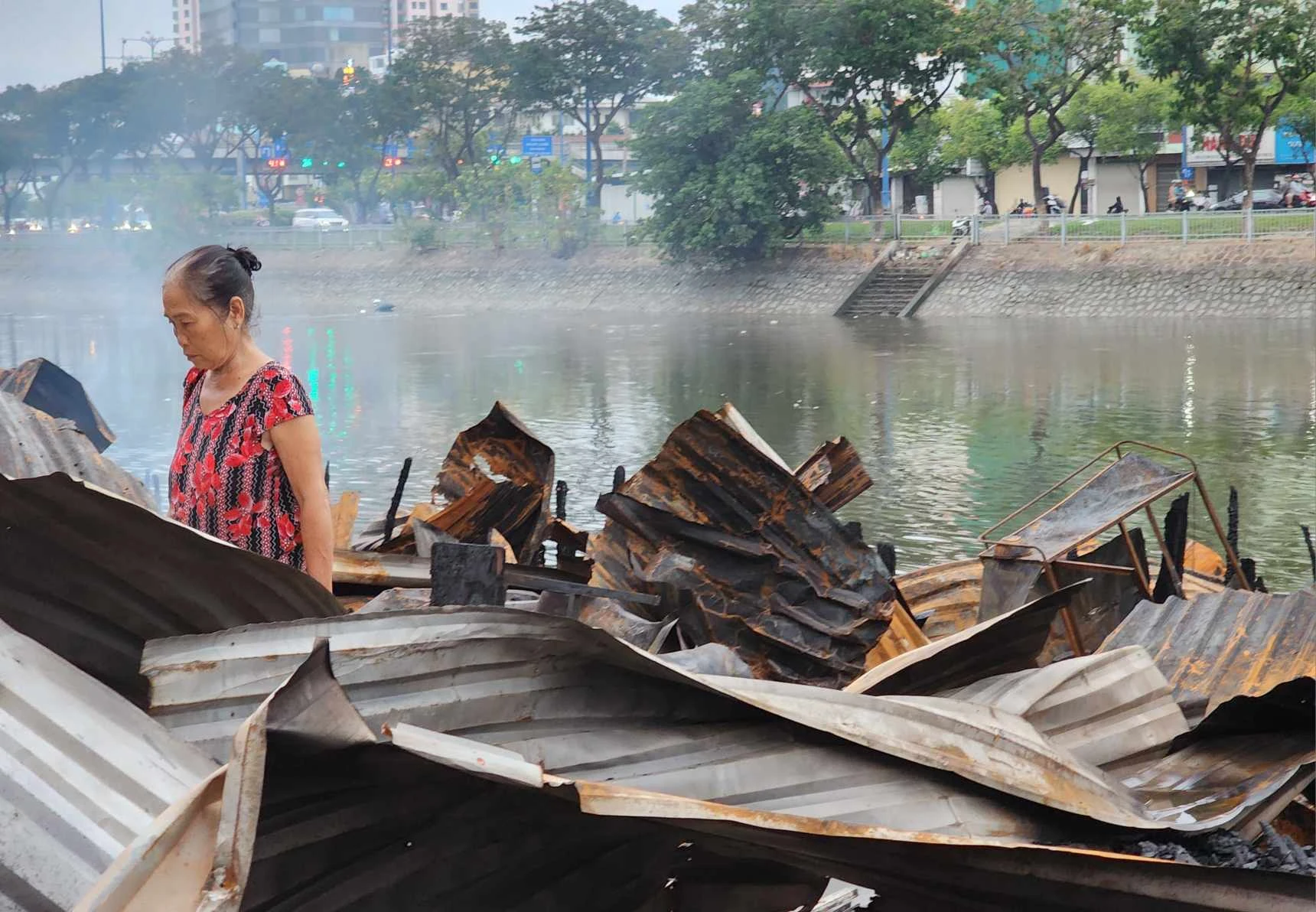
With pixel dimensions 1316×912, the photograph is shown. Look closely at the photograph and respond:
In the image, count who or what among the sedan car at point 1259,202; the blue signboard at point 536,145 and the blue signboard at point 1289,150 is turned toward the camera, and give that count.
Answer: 2

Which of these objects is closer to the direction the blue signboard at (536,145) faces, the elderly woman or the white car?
the elderly woman

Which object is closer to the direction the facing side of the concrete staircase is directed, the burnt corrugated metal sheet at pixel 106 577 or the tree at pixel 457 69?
the burnt corrugated metal sheet

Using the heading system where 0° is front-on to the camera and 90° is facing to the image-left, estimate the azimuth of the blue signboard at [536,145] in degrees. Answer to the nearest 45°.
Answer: approximately 0°

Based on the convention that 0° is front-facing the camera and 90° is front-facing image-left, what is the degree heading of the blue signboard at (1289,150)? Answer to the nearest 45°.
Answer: approximately 0°

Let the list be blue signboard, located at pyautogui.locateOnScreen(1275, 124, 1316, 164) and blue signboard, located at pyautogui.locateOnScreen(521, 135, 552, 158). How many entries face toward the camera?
2
